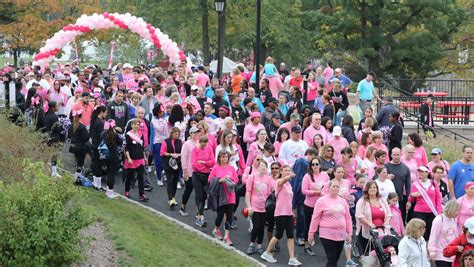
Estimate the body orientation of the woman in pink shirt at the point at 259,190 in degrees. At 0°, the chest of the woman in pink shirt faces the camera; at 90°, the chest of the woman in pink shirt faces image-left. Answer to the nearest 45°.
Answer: approximately 0°

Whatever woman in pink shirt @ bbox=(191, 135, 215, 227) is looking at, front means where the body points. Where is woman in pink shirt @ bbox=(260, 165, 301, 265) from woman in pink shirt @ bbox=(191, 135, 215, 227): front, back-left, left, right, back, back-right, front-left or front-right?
front-left

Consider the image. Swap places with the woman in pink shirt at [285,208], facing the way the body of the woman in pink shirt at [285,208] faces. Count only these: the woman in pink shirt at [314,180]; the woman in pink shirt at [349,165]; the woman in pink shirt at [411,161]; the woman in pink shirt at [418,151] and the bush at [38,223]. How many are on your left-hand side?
4

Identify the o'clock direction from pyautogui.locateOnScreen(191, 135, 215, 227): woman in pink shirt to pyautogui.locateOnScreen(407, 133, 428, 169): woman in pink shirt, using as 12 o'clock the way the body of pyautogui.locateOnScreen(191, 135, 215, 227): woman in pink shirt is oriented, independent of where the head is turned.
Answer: pyautogui.locateOnScreen(407, 133, 428, 169): woman in pink shirt is roughly at 9 o'clock from pyautogui.locateOnScreen(191, 135, 215, 227): woman in pink shirt.

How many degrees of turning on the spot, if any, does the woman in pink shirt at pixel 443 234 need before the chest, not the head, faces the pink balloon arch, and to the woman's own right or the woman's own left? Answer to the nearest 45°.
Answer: approximately 180°

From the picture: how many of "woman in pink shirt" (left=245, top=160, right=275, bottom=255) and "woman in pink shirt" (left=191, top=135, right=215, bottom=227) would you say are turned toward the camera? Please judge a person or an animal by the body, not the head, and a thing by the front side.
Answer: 2

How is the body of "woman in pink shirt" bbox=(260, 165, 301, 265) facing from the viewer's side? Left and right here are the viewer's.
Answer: facing the viewer and to the right of the viewer

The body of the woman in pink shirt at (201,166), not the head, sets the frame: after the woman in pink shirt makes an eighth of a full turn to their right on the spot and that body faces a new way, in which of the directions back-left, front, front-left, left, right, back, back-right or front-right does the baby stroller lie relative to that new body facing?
left

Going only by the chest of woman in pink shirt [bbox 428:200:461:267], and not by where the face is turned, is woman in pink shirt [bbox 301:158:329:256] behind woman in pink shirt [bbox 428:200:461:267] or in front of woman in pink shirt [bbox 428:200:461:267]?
behind
